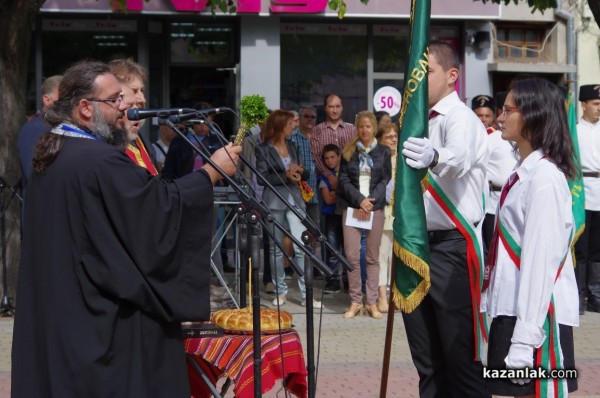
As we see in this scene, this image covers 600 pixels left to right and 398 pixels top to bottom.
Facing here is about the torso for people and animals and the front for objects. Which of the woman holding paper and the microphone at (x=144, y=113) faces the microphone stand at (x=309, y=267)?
the woman holding paper

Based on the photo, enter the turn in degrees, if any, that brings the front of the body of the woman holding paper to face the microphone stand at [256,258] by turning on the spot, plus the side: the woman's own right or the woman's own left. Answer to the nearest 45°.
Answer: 0° — they already face it

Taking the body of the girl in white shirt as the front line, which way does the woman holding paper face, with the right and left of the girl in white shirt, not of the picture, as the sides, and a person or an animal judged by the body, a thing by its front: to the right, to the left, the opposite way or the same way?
to the left

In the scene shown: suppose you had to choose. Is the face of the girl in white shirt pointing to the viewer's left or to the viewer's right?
to the viewer's left

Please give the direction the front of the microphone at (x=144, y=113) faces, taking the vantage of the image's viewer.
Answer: facing to the left of the viewer

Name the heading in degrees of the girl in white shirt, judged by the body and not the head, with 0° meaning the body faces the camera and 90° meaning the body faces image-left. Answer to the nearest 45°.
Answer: approximately 90°

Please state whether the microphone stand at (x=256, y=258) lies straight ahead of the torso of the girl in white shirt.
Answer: yes

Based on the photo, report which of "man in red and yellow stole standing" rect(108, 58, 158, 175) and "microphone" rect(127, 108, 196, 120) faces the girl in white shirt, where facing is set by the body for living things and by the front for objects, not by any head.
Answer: the man in red and yellow stole standing

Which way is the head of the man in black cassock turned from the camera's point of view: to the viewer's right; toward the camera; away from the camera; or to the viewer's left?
to the viewer's right
